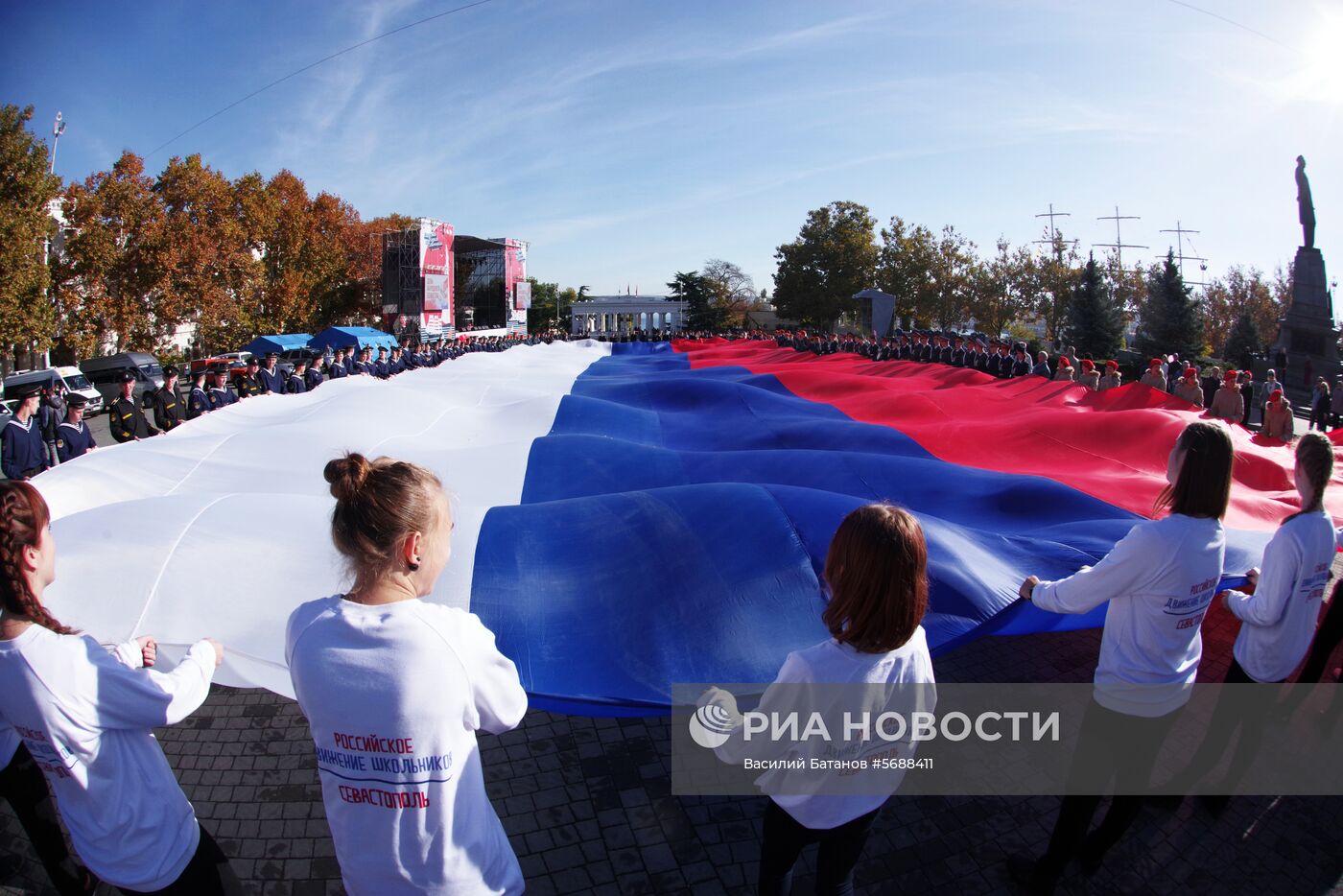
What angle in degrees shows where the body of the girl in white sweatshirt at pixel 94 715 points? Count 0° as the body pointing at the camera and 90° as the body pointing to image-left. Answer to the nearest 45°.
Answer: approximately 225°

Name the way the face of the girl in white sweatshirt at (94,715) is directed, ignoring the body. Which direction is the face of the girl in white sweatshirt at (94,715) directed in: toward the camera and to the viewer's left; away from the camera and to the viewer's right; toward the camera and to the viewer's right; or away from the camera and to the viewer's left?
away from the camera and to the viewer's right

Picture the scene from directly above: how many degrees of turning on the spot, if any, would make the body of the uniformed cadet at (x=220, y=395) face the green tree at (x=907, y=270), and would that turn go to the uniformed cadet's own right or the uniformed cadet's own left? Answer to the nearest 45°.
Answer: approximately 90° to the uniformed cadet's own left

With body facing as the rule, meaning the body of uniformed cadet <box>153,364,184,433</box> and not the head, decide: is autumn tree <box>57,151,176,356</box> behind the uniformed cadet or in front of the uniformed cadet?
behind

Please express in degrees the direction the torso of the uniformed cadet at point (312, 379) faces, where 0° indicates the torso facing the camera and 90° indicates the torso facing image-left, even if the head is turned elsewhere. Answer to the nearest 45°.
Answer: approximately 315°

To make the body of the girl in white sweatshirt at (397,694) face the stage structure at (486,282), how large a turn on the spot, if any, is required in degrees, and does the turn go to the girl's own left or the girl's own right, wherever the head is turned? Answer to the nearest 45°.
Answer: approximately 45° to the girl's own left
